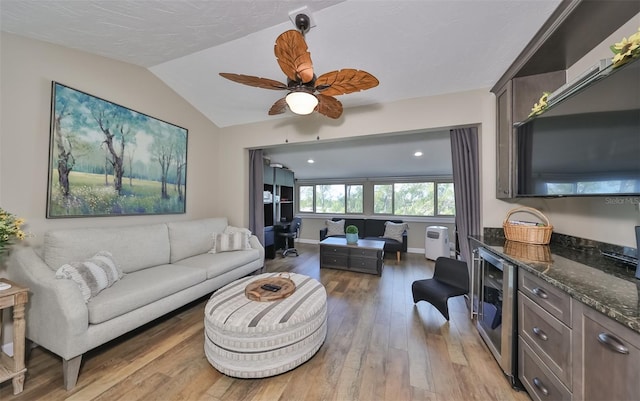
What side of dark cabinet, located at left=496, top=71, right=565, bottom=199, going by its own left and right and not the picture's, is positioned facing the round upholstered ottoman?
front

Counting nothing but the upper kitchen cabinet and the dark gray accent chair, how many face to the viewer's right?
0

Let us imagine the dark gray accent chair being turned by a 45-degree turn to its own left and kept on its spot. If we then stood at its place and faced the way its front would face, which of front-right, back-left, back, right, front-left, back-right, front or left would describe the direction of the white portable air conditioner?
back

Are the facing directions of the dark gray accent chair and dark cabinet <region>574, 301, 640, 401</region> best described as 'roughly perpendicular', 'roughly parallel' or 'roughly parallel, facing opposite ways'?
roughly parallel

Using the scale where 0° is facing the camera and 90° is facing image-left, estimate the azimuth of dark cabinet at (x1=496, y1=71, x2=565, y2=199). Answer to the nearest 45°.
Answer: approximately 45°

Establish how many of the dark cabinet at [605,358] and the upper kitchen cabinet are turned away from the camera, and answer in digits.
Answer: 0

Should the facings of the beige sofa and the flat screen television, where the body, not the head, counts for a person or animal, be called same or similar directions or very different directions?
very different directions

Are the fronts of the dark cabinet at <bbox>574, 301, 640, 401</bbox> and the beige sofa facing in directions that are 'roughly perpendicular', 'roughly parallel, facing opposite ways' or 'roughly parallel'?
roughly parallel, facing opposite ways

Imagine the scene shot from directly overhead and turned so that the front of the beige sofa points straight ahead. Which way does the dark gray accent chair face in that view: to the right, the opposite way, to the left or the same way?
the opposite way

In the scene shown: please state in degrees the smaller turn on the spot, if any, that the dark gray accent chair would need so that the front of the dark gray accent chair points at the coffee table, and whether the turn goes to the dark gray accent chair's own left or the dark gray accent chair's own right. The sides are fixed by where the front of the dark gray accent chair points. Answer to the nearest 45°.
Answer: approximately 90° to the dark gray accent chair's own right

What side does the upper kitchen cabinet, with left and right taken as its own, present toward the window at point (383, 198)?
right

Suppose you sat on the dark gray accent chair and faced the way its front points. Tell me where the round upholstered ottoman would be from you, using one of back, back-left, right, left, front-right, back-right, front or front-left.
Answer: front

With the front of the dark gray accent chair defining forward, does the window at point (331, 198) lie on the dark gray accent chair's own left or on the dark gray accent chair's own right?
on the dark gray accent chair's own right

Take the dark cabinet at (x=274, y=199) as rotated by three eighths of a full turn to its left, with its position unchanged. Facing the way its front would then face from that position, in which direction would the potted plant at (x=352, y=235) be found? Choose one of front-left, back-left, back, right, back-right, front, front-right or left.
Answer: back-right

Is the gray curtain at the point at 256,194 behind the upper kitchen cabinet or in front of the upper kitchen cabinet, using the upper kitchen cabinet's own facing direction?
in front

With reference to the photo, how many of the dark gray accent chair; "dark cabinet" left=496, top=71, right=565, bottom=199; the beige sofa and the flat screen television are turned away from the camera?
0

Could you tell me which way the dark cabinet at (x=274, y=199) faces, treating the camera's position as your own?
facing the viewer and to the right of the viewer
